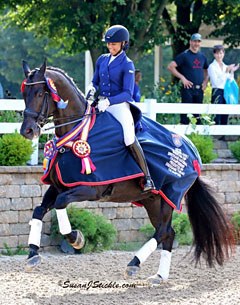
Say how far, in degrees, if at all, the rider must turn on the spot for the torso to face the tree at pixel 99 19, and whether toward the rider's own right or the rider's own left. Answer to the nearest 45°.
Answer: approximately 135° to the rider's own right

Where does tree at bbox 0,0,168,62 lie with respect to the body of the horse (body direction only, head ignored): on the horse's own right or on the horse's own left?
on the horse's own right

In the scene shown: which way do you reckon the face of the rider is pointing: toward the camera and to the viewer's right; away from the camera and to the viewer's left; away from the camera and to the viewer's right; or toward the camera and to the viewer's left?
toward the camera and to the viewer's left

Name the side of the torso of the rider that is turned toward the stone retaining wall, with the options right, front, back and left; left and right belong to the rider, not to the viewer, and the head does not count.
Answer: right

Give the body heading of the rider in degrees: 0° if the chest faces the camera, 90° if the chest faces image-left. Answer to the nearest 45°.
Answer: approximately 45°

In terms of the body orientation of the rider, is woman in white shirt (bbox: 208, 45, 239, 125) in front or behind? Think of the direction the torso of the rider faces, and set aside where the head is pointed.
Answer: behind

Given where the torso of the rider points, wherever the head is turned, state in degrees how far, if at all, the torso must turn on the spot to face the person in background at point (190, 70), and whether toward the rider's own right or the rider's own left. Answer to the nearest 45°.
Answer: approximately 135° to the rider's own right

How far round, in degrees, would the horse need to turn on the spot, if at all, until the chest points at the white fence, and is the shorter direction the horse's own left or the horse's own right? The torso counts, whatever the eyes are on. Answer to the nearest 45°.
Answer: approximately 135° to the horse's own right

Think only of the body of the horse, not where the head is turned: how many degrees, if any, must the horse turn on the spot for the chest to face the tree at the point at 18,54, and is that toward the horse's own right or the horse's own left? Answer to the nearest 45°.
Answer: approximately 135° to the horse's own right
